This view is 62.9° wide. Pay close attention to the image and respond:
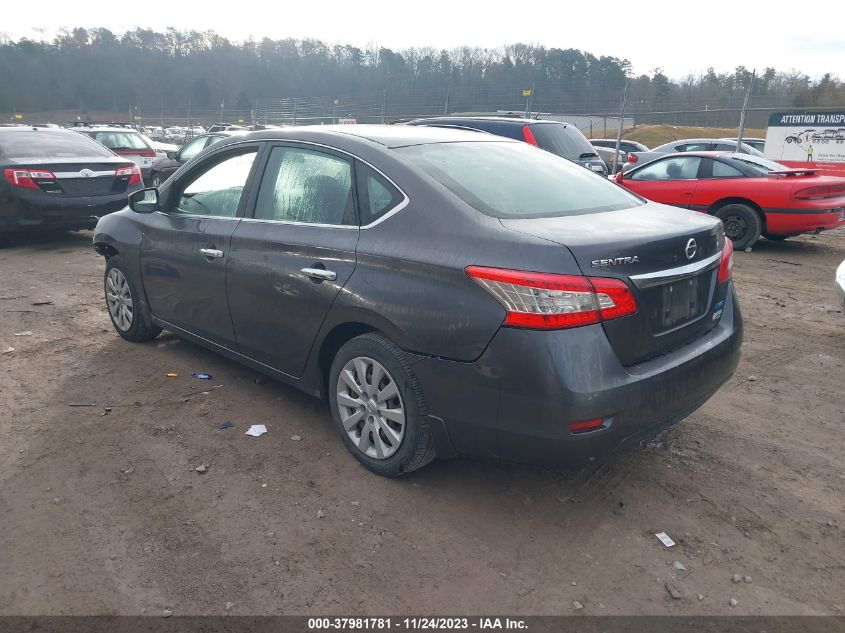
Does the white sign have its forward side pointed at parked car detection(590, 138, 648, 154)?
no

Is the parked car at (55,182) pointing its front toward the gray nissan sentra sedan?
no

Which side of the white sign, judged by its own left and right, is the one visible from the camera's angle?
front

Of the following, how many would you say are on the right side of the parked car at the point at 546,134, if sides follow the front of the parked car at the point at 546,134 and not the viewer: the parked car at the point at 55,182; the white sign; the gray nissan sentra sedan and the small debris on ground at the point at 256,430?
1

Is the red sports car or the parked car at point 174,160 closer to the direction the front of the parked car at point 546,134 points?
the parked car

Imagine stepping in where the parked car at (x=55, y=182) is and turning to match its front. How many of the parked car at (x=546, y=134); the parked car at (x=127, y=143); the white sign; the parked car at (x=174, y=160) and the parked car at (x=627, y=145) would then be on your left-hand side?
0

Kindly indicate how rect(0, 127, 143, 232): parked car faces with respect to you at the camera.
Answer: facing away from the viewer and to the left of the viewer

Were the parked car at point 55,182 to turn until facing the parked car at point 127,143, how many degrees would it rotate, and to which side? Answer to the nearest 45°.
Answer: approximately 45° to its right

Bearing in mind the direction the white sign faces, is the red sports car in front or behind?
in front

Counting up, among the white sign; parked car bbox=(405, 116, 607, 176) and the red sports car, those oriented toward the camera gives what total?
1

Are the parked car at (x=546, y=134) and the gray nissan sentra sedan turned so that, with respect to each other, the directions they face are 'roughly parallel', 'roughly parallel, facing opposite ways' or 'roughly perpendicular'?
roughly parallel

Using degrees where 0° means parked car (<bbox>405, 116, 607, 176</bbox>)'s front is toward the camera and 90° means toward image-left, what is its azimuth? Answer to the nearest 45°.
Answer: approximately 135°

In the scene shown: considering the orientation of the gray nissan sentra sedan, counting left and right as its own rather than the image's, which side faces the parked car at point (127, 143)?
front

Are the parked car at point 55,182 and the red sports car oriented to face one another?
no

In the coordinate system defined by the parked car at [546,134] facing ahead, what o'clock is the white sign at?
The white sign is roughly at 3 o'clock from the parked car.

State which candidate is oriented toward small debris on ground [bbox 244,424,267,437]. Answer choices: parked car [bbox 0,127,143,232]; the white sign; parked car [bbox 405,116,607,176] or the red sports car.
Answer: the white sign

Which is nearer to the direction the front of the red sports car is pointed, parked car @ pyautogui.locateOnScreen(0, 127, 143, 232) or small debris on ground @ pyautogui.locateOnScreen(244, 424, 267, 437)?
the parked car

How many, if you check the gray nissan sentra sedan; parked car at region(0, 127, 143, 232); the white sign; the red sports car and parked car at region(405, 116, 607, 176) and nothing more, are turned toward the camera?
1

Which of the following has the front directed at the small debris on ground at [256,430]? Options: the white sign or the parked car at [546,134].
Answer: the white sign
